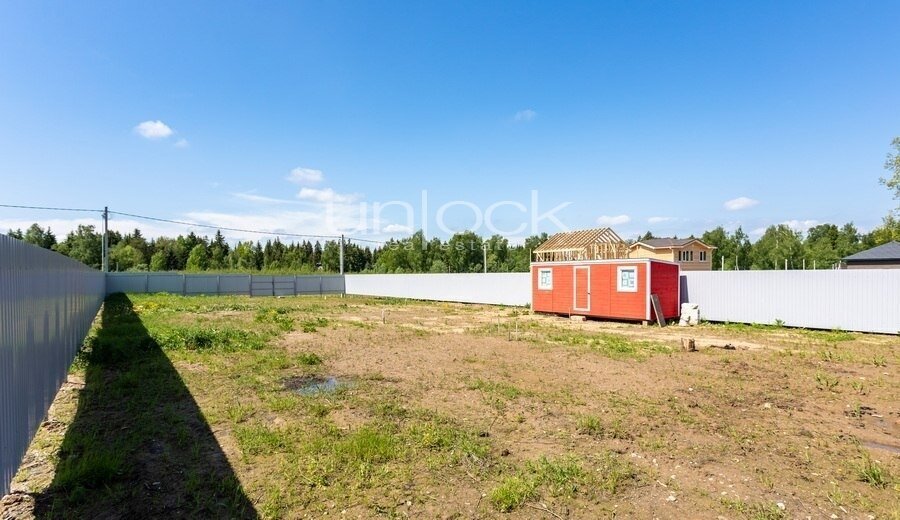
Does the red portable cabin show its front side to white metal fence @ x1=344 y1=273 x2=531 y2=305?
no

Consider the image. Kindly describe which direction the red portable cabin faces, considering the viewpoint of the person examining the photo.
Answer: facing the viewer and to the left of the viewer

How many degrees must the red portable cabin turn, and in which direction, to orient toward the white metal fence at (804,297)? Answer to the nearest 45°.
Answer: approximately 135° to its left

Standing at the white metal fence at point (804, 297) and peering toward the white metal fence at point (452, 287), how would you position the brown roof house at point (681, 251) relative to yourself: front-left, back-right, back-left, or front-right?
front-right

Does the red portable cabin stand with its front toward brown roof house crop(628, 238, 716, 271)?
no

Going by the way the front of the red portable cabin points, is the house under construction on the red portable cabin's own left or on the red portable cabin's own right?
on the red portable cabin's own right

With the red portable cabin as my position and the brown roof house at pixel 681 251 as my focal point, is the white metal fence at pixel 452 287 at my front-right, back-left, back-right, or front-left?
front-left

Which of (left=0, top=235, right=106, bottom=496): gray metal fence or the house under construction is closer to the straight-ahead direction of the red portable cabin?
the gray metal fence
